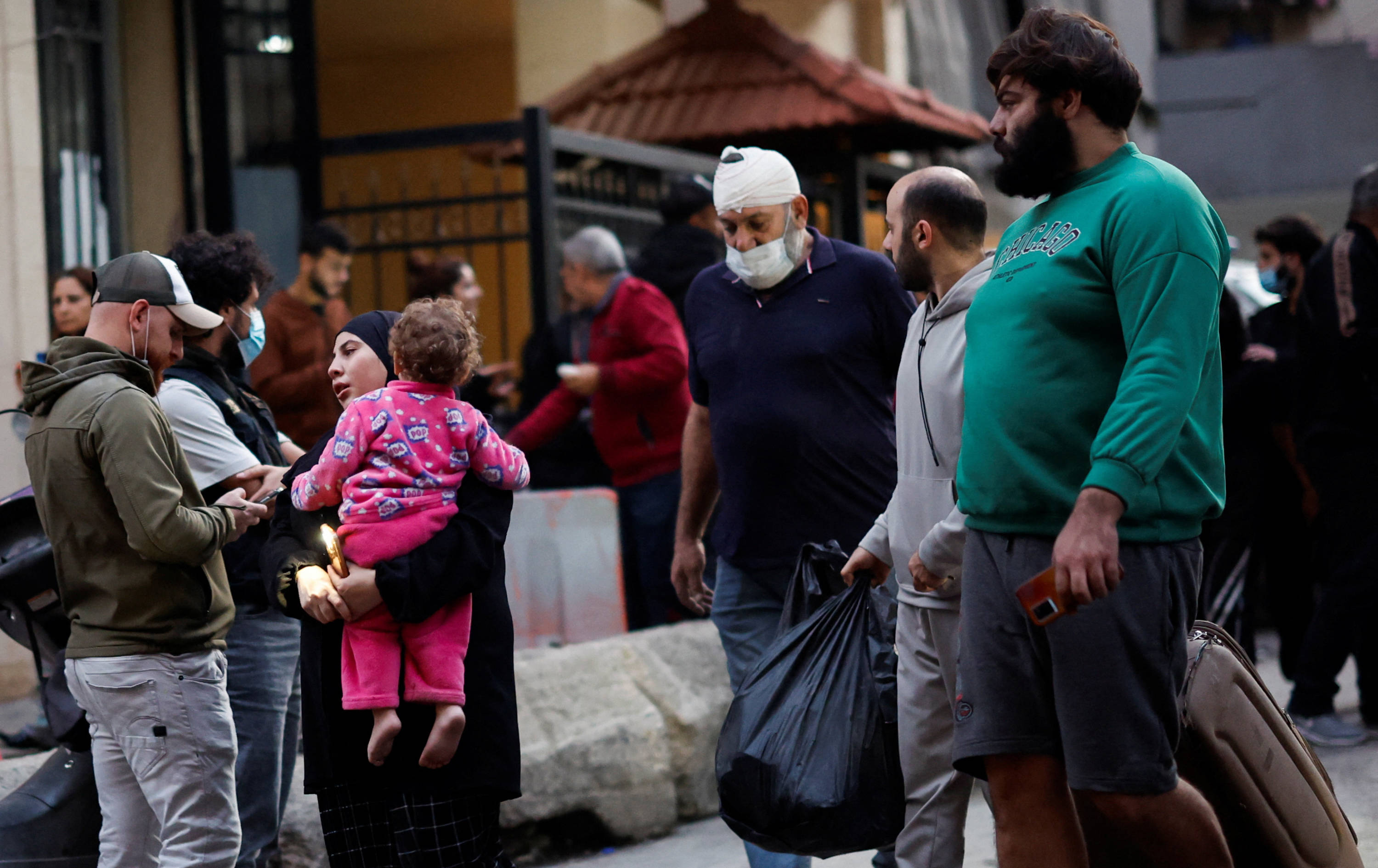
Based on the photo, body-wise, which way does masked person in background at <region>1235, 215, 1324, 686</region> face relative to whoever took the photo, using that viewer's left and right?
facing the viewer and to the left of the viewer

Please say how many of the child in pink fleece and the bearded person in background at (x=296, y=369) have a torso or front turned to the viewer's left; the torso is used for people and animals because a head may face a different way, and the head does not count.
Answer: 0

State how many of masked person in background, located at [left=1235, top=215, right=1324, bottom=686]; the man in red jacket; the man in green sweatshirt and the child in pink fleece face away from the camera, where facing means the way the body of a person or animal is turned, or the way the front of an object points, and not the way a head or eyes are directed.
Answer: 1

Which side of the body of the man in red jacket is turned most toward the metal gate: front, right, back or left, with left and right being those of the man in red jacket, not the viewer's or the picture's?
right

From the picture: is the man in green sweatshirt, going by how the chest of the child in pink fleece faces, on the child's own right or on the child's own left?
on the child's own right

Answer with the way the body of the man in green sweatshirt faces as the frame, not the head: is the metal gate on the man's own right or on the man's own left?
on the man's own right

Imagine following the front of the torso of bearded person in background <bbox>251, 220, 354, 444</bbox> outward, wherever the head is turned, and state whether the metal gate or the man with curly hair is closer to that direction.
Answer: the man with curly hair

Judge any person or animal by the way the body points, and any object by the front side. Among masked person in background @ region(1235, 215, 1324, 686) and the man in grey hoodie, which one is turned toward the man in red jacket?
the masked person in background

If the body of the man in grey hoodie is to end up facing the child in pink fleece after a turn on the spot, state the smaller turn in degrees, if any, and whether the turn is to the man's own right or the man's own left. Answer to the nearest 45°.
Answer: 0° — they already face them

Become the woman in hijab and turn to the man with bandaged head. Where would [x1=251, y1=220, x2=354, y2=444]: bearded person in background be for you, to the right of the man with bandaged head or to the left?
left

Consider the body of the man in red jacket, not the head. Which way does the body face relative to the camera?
to the viewer's left
